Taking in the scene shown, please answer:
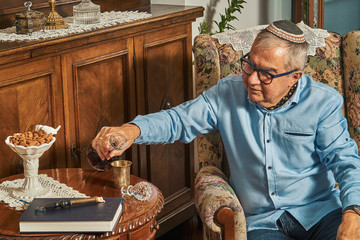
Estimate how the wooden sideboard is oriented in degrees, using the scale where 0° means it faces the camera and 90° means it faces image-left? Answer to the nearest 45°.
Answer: approximately 315°

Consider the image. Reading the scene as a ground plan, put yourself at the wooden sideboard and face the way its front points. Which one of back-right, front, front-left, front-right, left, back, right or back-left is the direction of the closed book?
front-right
